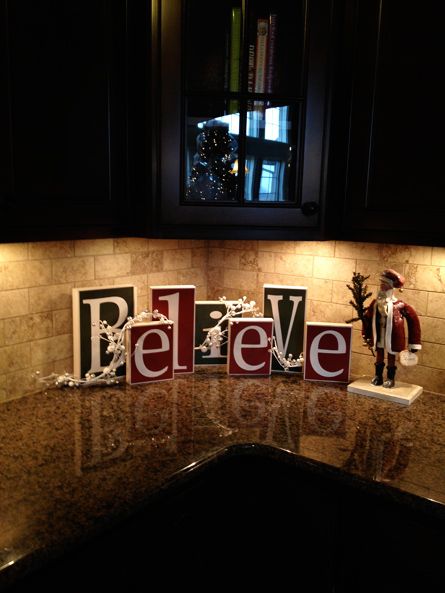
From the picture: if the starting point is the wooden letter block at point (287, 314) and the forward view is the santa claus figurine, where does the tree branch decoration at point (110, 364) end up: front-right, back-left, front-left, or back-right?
back-right

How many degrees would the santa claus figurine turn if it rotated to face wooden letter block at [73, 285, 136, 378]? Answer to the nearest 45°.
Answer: approximately 45° to its right

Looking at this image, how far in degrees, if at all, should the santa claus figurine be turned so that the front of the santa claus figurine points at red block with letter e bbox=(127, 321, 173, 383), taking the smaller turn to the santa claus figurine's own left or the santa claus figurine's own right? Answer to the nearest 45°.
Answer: approximately 45° to the santa claus figurine's own right

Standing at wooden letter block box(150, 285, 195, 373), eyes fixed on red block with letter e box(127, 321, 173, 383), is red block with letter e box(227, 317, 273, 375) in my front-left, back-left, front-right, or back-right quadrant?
back-left

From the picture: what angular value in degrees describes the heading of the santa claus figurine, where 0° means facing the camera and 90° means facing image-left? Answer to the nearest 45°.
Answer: approximately 45°
